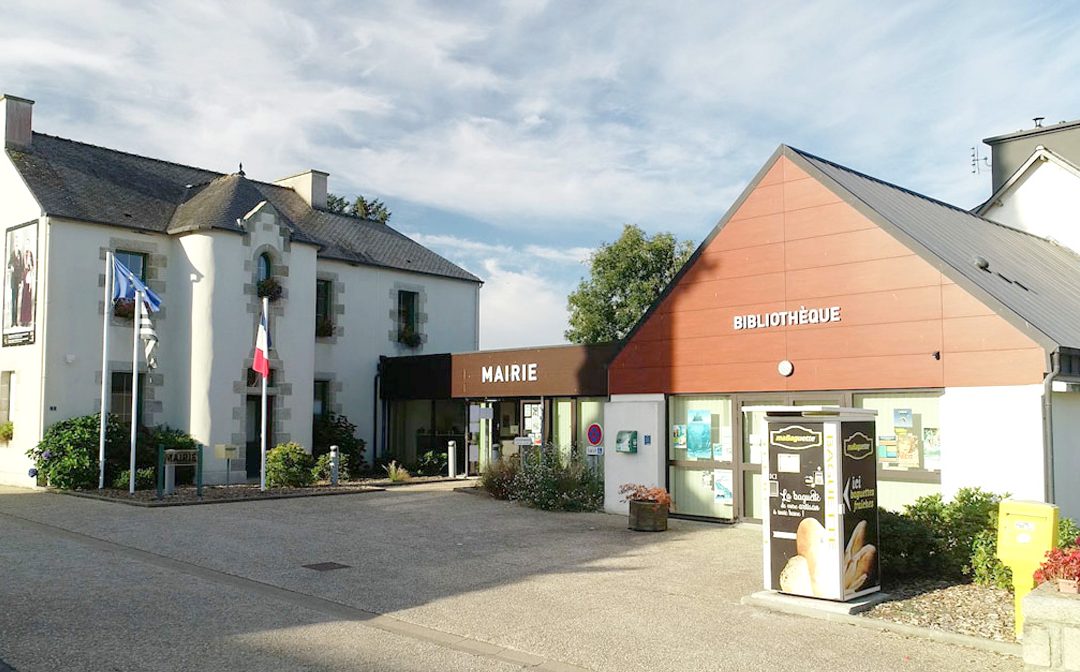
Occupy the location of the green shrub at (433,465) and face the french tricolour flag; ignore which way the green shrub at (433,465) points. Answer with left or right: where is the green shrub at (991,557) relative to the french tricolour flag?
left

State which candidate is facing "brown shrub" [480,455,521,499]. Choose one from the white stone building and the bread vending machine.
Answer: the white stone building

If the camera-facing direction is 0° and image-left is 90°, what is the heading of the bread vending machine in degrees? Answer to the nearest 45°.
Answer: approximately 45°

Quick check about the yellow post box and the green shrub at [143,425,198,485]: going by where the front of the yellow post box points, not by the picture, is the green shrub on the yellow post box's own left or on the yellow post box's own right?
on the yellow post box's own right

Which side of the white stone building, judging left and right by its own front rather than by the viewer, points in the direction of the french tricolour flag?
front

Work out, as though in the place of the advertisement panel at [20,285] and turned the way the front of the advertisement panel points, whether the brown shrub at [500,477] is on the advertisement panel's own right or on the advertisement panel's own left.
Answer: on the advertisement panel's own left

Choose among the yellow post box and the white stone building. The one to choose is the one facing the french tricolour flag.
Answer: the white stone building

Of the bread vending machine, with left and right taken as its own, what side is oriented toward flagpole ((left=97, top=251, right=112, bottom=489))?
right

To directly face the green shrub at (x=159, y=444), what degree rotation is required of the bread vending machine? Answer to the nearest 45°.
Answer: approximately 90° to its right

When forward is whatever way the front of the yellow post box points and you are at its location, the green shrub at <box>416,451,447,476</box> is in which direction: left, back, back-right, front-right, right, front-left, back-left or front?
back-right

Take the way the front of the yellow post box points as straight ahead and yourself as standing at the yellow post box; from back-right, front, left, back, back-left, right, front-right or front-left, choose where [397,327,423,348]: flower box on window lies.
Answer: back-right
